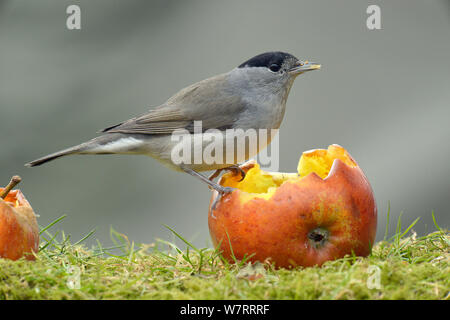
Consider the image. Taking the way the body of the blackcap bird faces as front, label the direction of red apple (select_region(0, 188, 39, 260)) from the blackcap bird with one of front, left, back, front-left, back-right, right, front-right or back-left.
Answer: back-right

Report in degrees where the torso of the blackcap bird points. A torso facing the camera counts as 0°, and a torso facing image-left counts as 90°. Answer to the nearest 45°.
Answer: approximately 270°
